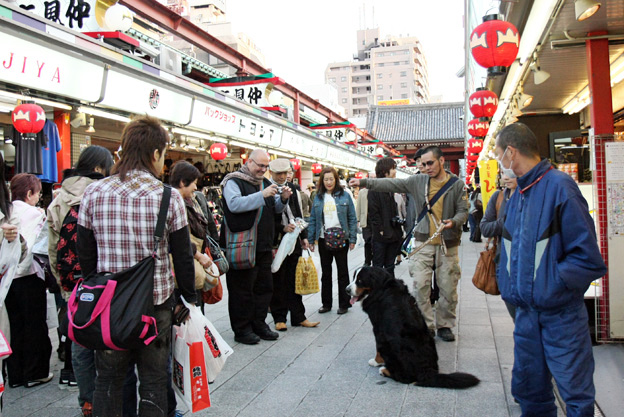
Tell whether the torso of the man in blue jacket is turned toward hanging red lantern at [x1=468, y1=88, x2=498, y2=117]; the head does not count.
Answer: no

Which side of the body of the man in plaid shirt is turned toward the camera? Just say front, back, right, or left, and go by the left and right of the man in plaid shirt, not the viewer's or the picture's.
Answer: back

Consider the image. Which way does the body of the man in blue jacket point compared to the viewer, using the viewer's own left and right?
facing the viewer and to the left of the viewer

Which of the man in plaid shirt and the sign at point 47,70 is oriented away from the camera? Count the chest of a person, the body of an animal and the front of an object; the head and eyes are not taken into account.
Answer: the man in plaid shirt

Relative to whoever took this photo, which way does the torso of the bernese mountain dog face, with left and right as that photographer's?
facing away from the viewer and to the left of the viewer

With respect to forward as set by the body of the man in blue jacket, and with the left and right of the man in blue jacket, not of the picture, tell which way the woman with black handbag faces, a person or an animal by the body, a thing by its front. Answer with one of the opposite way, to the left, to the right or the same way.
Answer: to the left

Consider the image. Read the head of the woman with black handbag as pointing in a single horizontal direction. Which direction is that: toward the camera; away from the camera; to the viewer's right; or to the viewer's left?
toward the camera

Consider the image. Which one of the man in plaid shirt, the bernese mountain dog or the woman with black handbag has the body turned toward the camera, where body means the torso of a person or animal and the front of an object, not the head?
the woman with black handbag

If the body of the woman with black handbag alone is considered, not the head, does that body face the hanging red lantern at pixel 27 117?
no

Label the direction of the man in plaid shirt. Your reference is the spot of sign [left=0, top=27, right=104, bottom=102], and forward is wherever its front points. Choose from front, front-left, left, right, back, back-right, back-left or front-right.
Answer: front-right

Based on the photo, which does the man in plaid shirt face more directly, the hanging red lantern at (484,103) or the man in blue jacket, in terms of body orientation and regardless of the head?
the hanging red lantern

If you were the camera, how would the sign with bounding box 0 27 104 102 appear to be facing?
facing the viewer and to the right of the viewer

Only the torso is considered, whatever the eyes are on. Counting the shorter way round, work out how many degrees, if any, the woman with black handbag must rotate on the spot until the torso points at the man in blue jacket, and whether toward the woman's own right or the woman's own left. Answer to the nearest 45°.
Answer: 0° — they already face them

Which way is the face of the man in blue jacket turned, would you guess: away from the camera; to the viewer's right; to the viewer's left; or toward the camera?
to the viewer's left

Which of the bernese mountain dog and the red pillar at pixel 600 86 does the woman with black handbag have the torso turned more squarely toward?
the bernese mountain dog

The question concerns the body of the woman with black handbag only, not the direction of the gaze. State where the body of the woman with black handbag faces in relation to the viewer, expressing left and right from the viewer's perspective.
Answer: facing the viewer

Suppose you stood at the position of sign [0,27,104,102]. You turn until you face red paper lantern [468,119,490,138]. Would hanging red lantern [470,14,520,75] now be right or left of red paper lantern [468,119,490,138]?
right

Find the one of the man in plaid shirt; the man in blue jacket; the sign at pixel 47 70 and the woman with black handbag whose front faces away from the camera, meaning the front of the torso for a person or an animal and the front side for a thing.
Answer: the man in plaid shirt
